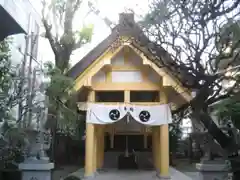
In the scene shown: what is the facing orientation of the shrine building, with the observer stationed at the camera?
facing the viewer

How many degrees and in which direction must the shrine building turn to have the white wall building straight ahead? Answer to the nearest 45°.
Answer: approximately 90° to its right
